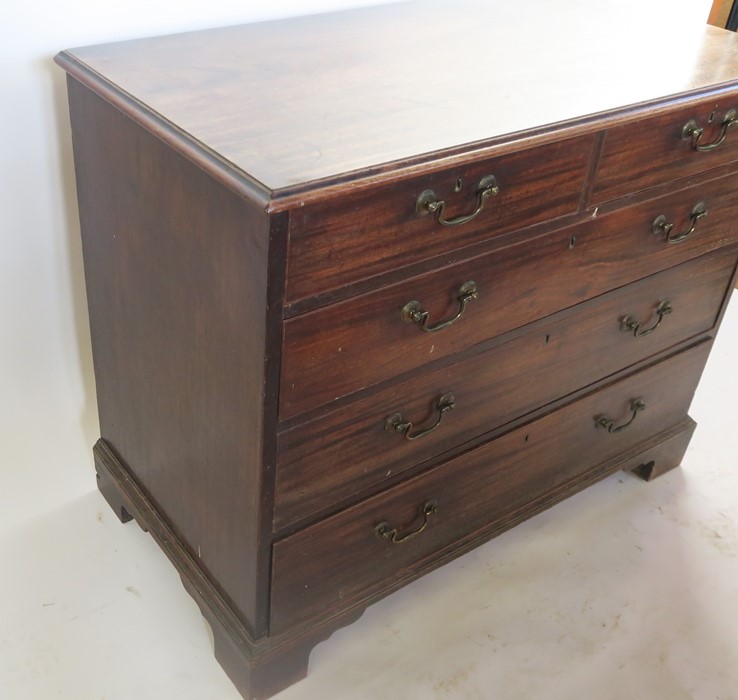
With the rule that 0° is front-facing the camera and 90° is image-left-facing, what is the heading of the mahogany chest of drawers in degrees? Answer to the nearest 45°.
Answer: approximately 315°

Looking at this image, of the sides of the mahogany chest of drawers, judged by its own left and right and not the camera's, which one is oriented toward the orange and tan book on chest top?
left
